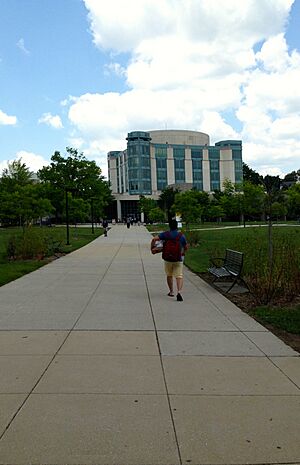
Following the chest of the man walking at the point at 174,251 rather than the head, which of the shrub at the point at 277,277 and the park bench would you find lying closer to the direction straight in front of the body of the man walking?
the park bench

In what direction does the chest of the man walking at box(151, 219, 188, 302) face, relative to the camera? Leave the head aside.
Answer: away from the camera

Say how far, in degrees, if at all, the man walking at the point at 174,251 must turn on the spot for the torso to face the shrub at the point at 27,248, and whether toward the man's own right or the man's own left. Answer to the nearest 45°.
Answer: approximately 45° to the man's own left

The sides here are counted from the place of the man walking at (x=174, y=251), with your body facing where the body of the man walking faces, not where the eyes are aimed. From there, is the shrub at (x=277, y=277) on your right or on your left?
on your right

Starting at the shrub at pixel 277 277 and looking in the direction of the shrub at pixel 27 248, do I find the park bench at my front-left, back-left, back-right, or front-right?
front-right

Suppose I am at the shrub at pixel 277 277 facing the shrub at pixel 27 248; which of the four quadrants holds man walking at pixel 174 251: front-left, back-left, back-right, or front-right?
front-left

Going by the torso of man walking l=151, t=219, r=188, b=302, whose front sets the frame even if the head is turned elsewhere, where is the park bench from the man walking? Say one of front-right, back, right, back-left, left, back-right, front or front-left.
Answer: front-right
